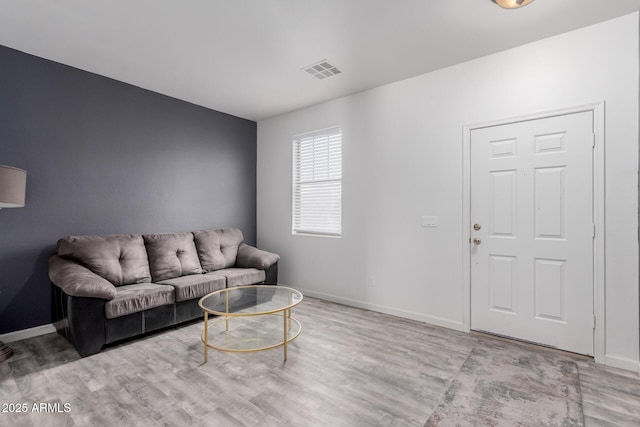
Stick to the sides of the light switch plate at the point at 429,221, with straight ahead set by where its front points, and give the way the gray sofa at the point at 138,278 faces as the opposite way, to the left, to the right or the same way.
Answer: to the left

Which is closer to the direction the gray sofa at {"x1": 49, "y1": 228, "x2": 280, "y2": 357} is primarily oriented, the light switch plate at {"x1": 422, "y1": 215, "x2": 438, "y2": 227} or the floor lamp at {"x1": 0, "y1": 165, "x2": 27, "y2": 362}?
the light switch plate

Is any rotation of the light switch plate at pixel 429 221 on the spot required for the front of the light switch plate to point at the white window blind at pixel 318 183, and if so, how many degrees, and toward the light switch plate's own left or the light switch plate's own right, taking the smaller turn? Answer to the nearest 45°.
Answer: approximately 90° to the light switch plate's own right

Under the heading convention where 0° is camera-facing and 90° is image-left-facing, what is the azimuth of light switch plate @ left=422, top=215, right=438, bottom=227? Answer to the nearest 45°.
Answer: approximately 0°

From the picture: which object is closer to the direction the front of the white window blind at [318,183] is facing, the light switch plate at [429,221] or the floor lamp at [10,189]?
the floor lamp

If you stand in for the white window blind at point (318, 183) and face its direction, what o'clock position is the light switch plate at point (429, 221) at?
The light switch plate is roughly at 9 o'clock from the white window blind.

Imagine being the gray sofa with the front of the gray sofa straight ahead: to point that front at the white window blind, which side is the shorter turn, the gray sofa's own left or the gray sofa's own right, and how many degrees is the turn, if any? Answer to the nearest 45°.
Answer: approximately 45° to the gray sofa's own left
